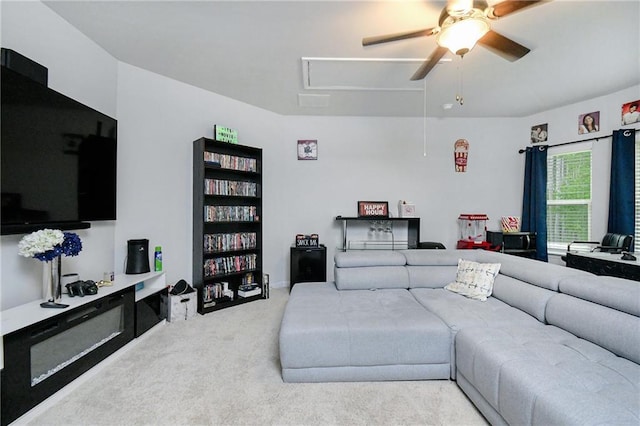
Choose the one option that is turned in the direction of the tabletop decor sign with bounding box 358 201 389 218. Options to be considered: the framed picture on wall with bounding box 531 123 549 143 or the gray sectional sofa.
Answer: the framed picture on wall

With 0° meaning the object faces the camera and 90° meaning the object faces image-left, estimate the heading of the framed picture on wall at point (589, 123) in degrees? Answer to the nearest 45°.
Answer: approximately 45°

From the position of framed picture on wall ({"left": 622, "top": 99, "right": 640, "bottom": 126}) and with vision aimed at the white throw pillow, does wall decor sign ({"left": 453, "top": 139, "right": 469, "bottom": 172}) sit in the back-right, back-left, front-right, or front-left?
front-right

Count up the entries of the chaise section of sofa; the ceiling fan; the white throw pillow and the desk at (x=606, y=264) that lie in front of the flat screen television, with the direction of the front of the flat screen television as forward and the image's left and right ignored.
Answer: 4

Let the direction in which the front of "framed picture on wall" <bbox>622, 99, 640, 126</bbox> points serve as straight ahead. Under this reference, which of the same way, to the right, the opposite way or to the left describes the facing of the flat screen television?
the opposite way

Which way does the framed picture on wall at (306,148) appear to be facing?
toward the camera

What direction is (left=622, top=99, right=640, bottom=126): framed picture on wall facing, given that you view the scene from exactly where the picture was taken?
facing the viewer and to the left of the viewer

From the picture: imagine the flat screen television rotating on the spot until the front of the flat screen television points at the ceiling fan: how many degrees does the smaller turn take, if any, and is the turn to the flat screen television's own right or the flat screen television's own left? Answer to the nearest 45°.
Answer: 0° — it already faces it

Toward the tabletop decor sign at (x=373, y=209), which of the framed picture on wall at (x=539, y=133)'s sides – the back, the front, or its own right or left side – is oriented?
front

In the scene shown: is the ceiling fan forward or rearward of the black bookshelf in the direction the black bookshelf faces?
forward

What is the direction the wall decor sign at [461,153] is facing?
toward the camera

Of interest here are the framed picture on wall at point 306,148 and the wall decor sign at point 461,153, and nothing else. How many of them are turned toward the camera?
2

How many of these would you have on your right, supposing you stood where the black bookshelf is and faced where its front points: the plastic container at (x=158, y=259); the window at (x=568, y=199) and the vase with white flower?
2
